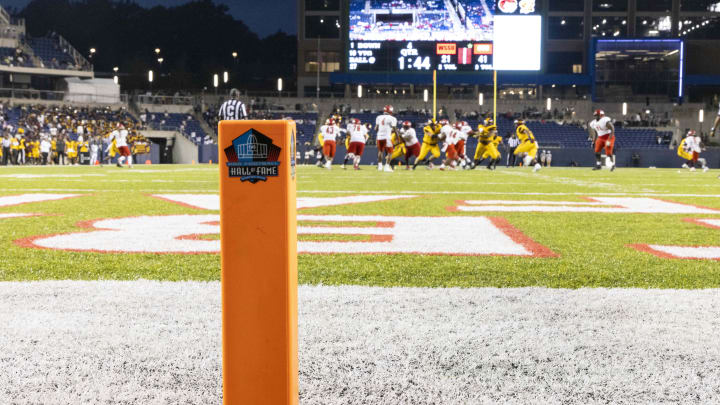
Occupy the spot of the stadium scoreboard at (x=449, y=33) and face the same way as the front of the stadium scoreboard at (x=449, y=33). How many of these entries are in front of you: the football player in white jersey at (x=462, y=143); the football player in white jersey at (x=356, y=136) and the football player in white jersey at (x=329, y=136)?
3

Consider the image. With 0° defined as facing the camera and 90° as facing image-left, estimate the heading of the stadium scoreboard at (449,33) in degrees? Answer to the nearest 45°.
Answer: approximately 0°

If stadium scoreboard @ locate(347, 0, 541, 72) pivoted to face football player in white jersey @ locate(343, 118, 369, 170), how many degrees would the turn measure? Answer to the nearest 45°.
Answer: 0° — it already faces them

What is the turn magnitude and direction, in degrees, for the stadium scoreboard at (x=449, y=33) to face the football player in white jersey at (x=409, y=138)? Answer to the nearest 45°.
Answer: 0° — it already faces them
